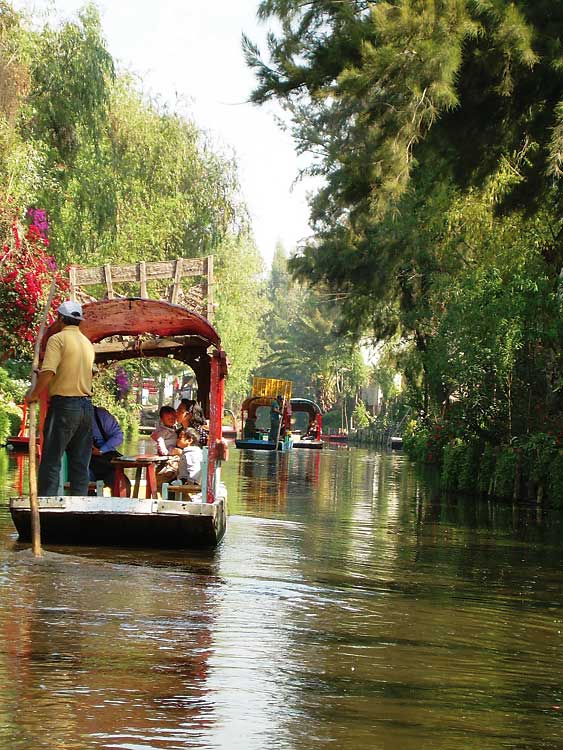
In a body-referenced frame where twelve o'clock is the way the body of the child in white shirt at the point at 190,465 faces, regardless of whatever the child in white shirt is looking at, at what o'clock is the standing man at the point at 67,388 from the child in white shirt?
The standing man is roughly at 10 o'clock from the child in white shirt.

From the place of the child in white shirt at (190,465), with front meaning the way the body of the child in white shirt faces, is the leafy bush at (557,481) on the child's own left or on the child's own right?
on the child's own right

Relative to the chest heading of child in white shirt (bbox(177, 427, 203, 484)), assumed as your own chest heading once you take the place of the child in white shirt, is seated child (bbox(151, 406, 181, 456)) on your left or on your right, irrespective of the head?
on your right

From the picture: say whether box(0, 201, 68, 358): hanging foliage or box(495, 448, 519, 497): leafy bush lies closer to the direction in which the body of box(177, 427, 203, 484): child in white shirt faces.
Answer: the hanging foliage

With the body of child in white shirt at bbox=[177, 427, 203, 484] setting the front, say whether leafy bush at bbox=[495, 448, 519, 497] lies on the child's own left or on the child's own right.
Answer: on the child's own right

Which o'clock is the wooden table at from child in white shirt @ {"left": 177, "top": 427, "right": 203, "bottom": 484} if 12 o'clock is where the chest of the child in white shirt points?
The wooden table is roughly at 11 o'clock from the child in white shirt.

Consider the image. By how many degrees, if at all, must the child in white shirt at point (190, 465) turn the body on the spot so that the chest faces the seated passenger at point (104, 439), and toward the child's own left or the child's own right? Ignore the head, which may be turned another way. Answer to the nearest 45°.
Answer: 0° — they already face them

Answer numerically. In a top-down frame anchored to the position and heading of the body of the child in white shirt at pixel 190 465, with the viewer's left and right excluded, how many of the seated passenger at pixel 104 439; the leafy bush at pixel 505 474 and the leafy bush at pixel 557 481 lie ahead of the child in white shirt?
1

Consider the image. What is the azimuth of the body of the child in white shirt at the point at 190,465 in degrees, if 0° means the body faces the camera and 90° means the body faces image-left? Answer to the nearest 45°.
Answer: approximately 90°
